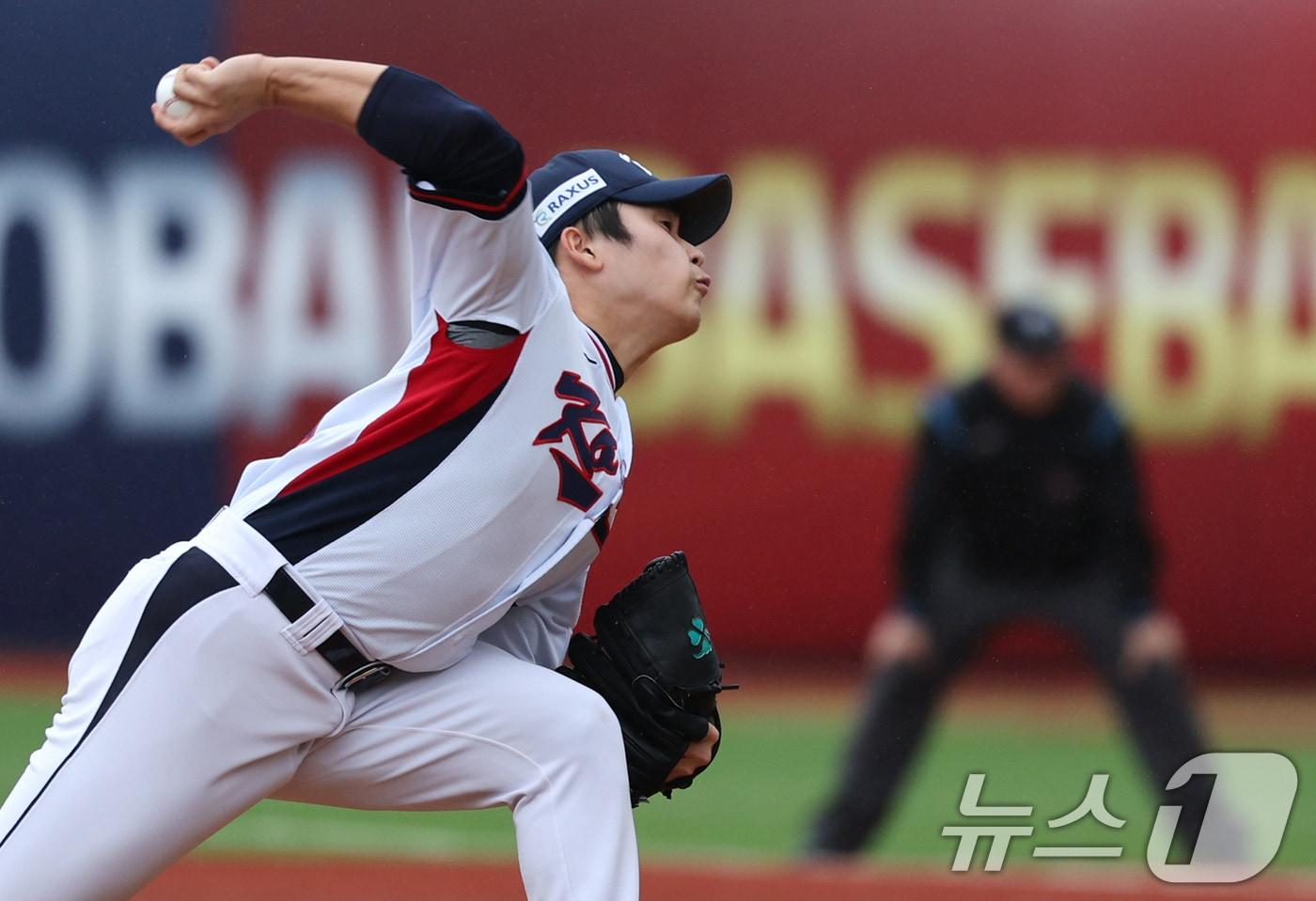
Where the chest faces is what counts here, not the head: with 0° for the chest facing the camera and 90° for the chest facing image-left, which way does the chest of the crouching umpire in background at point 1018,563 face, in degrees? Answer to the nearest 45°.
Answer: approximately 0°
